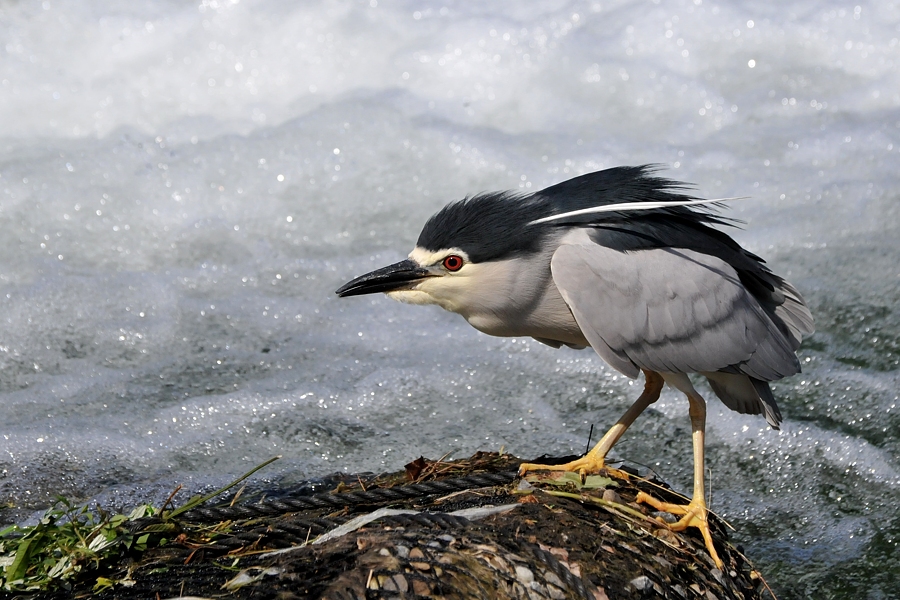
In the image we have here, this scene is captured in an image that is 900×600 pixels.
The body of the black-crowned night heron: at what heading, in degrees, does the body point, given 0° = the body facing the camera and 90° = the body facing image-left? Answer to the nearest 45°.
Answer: approximately 90°

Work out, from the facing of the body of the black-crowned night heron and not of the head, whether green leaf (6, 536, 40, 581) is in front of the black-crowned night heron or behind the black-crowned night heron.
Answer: in front
